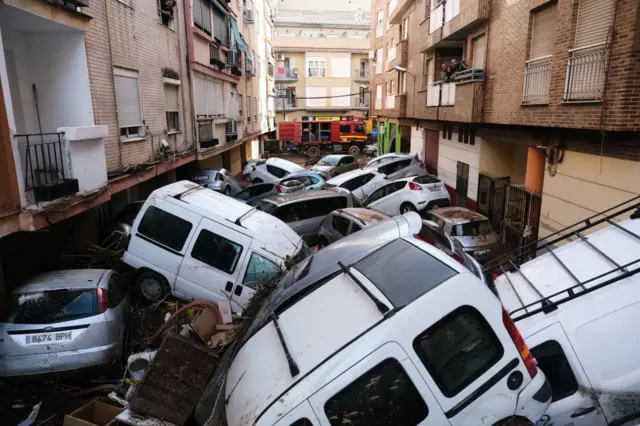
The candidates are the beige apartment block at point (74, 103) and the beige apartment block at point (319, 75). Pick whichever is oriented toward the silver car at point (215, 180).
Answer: the beige apartment block at point (319, 75)

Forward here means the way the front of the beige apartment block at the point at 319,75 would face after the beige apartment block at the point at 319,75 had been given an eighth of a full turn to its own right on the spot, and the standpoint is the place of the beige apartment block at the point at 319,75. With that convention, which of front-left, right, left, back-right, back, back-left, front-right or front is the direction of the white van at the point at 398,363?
front-left

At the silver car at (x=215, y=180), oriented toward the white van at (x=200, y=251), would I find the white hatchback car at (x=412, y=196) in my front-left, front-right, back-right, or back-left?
front-left

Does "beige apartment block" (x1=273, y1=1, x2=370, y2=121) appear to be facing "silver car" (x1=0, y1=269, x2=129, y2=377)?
yes

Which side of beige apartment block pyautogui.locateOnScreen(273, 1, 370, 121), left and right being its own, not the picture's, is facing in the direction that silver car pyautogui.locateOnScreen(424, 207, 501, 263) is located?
front

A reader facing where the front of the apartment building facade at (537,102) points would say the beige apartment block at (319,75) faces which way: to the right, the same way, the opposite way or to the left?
to the left

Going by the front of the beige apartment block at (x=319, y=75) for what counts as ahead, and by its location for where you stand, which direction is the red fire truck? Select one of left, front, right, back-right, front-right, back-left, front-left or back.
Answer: front

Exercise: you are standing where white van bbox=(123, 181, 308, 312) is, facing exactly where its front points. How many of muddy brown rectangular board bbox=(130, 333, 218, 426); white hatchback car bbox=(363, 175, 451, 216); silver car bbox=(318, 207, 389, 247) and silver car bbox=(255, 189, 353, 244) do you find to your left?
3

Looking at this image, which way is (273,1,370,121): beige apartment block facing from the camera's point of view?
toward the camera

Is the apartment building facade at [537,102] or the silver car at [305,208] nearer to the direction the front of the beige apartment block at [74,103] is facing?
the apartment building facade

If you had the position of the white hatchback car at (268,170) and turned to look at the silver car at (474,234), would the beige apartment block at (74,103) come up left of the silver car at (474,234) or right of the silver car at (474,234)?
right

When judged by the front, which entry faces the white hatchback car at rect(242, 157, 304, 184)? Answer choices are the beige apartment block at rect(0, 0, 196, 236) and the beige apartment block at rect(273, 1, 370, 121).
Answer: the beige apartment block at rect(273, 1, 370, 121)

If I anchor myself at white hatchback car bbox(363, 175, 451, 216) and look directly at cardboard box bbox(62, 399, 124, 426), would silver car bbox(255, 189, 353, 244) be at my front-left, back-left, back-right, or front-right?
front-right

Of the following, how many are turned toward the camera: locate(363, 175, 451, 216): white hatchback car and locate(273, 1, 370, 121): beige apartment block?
1

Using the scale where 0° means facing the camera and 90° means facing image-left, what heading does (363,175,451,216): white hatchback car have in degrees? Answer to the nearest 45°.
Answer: approximately 135°

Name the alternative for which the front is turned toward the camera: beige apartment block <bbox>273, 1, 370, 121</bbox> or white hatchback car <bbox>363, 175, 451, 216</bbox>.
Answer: the beige apartment block
